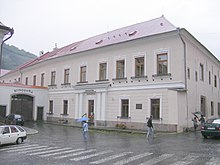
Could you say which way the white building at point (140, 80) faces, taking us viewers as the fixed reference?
facing the viewer and to the left of the viewer

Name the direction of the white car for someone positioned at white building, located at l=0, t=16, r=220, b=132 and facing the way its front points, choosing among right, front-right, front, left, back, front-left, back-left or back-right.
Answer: front
